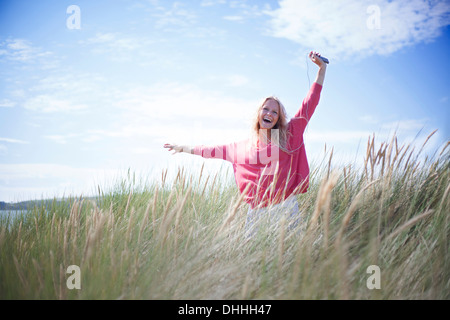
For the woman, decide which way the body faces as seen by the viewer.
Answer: toward the camera
